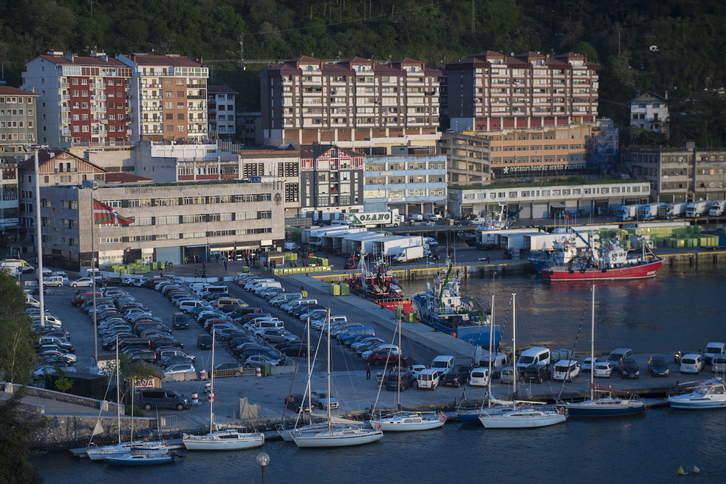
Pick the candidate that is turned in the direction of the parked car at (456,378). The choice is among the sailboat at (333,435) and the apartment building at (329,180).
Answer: the apartment building

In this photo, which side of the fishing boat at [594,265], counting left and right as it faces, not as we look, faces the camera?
right

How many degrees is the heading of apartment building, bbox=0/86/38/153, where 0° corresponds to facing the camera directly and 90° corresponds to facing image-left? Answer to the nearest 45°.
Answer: approximately 0°

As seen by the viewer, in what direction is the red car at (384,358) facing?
to the viewer's left

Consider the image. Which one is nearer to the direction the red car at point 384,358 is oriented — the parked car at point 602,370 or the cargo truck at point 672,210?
the parked car

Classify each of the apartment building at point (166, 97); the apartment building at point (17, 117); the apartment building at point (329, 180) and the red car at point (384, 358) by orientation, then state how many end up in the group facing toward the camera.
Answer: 3
